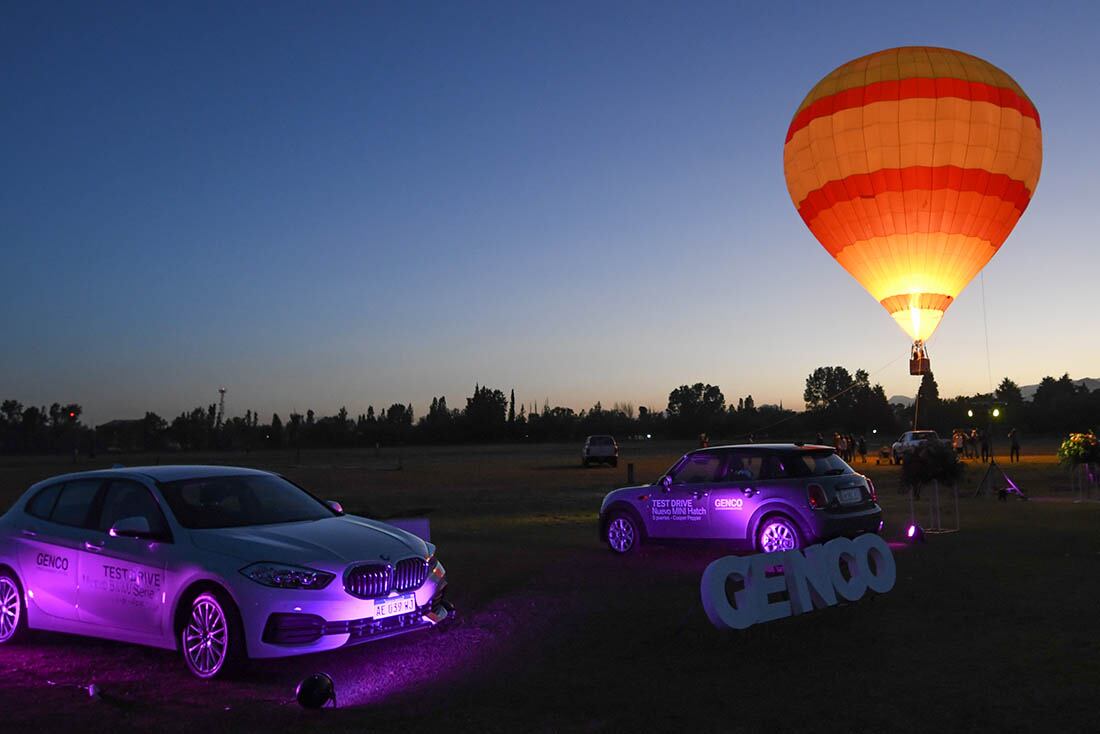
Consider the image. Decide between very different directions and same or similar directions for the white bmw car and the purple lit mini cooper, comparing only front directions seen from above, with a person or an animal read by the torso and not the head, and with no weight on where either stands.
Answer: very different directions

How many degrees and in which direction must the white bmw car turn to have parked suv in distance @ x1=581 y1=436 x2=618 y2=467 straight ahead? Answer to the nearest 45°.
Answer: approximately 90° to its left

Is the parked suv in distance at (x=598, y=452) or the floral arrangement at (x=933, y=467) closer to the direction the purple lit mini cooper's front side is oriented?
the parked suv in distance

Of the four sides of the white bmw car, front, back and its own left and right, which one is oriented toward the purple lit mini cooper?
left

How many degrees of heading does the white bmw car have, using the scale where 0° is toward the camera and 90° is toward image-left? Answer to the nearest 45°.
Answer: approximately 315°

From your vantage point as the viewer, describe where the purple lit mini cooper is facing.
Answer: facing away from the viewer and to the left of the viewer

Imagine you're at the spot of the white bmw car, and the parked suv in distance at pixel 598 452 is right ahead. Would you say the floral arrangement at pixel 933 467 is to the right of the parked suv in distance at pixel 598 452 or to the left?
right

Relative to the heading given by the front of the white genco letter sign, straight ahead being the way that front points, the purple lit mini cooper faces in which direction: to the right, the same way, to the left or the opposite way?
the opposite way

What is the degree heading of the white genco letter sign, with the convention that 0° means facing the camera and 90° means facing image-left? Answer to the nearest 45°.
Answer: approximately 315°

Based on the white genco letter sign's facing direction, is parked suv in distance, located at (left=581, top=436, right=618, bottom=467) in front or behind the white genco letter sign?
behind

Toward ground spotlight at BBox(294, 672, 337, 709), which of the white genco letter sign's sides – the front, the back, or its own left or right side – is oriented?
right

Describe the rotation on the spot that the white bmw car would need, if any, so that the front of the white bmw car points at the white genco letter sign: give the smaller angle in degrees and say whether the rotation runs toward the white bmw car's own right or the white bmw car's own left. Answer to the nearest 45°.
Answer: approximately 45° to the white bmw car's own left
